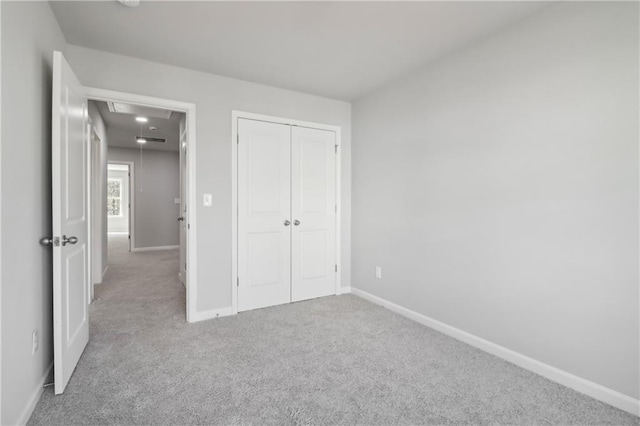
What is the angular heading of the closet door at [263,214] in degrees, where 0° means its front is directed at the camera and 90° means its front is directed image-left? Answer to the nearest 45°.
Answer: approximately 315°

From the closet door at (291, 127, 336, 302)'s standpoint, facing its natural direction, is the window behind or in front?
behind

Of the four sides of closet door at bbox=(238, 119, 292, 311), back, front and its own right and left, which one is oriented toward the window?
back

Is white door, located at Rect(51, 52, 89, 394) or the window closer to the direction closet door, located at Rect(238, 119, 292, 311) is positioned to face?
the white door

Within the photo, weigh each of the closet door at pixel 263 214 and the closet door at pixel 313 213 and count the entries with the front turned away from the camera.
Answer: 0

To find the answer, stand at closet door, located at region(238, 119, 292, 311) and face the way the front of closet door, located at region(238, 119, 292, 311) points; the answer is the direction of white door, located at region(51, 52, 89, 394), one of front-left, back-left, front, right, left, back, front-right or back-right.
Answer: right

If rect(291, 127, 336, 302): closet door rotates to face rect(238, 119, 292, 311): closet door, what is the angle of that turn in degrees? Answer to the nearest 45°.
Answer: approximately 90° to its right
